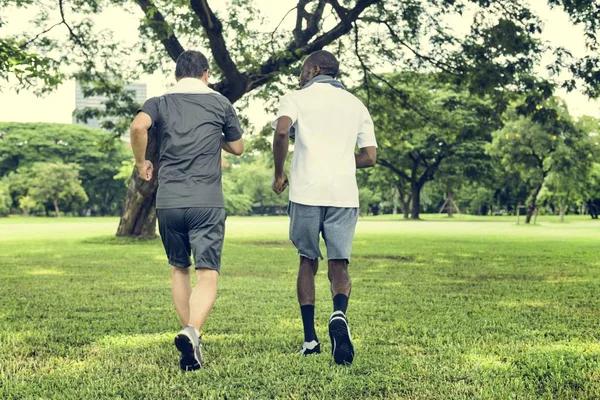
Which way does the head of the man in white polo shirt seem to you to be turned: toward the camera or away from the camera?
away from the camera

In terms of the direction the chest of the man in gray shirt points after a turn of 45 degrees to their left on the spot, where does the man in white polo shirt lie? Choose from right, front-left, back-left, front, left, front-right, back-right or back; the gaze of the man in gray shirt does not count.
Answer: back-right

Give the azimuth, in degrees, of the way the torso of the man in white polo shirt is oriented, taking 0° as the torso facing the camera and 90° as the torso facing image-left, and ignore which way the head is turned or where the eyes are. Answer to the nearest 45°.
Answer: approximately 180°

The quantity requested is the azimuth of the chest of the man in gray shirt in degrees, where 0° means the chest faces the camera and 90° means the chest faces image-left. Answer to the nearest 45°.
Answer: approximately 180°
